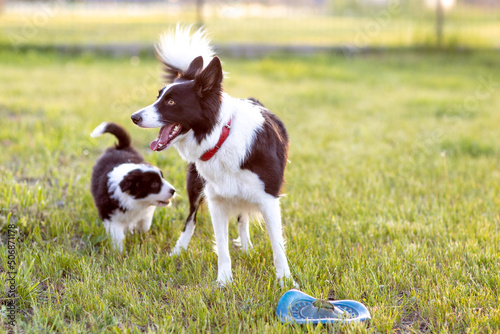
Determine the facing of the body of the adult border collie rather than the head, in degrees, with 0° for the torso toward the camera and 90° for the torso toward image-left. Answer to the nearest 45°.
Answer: approximately 0°

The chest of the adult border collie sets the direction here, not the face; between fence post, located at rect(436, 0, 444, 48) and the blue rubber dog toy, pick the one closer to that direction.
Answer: the blue rubber dog toy

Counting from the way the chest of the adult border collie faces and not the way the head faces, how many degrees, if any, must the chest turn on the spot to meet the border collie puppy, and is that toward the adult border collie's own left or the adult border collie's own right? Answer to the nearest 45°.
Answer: approximately 135° to the adult border collie's own right

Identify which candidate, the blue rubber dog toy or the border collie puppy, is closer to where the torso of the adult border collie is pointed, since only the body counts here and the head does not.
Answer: the blue rubber dog toy

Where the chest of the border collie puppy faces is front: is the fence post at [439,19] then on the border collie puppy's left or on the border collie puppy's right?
on the border collie puppy's left

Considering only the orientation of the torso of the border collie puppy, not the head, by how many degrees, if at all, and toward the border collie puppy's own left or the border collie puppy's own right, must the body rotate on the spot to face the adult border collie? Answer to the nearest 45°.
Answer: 0° — it already faces it

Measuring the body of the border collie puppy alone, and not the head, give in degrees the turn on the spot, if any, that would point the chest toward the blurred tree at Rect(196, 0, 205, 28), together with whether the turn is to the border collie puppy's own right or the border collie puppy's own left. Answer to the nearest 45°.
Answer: approximately 135° to the border collie puppy's own left

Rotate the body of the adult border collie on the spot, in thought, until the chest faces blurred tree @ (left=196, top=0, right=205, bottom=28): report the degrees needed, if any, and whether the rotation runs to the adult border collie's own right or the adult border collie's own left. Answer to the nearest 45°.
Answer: approximately 180°
